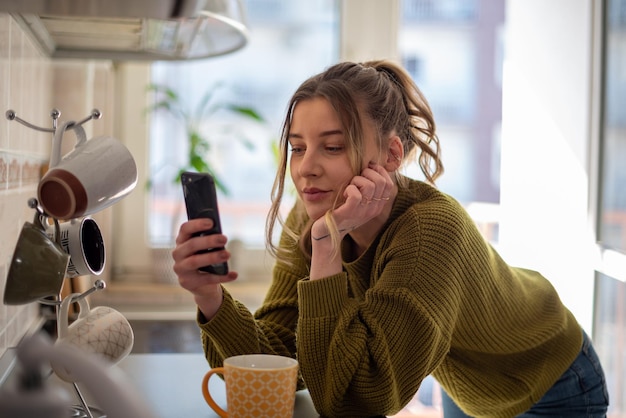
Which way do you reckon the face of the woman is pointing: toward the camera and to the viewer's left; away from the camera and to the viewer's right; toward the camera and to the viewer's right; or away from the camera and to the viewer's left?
toward the camera and to the viewer's left

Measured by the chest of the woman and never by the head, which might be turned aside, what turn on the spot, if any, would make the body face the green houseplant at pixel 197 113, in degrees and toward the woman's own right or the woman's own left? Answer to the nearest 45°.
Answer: approximately 90° to the woman's own right

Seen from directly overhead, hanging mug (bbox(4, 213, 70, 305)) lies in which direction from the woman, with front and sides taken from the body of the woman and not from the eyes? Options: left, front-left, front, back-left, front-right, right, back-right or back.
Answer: front

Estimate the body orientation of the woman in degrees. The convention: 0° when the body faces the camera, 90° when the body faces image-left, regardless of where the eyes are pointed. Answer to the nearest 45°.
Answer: approximately 45°
